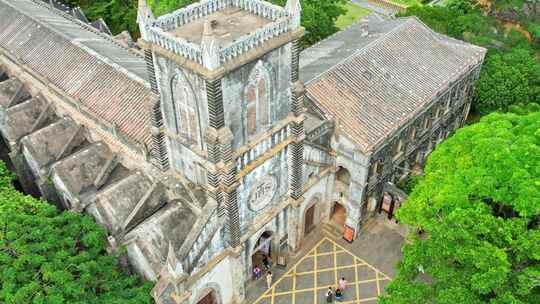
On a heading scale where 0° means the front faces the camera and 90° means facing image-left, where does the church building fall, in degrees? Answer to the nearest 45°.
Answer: approximately 315°
